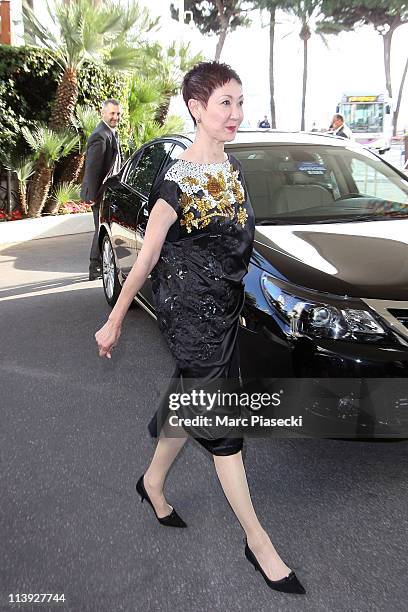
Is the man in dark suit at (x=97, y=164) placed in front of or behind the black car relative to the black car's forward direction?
behind

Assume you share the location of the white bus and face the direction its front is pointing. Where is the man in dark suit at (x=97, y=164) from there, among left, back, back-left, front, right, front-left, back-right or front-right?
front

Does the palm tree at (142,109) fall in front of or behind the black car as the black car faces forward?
behind

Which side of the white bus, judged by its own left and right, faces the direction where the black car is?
front

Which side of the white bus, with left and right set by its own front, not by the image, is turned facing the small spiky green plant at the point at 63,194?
front

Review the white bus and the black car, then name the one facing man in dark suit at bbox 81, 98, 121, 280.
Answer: the white bus

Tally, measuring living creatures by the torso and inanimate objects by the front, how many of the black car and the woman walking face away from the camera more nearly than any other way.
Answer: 0

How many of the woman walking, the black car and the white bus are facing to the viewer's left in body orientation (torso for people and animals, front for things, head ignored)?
0

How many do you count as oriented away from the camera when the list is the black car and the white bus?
0

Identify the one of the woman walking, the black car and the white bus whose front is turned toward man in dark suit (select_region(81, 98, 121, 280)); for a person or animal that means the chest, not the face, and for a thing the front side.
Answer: the white bus

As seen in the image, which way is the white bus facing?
toward the camera
